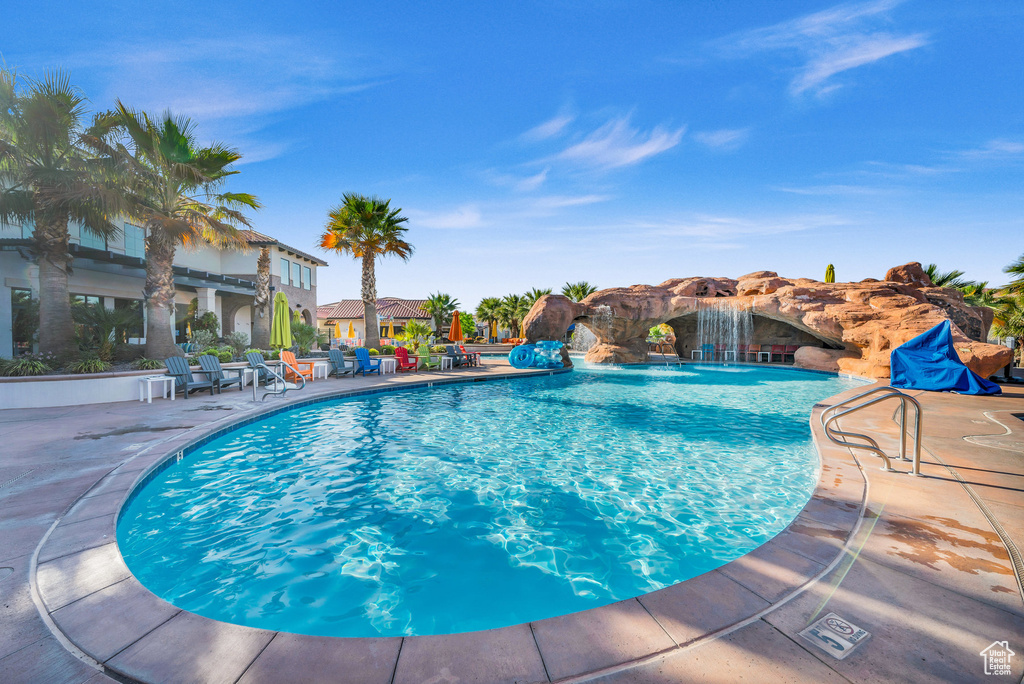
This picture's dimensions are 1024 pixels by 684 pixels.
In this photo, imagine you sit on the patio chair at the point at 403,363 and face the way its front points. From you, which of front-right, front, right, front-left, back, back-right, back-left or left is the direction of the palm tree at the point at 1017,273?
front-left

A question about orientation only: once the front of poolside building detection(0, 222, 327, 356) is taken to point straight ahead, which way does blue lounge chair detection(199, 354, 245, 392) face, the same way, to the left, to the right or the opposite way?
the same way

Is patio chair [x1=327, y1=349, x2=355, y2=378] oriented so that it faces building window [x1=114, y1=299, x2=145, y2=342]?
no

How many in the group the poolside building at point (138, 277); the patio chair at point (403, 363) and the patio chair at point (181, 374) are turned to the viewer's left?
0

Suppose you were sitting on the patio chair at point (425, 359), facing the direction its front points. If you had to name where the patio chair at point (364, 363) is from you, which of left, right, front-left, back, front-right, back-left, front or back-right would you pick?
right

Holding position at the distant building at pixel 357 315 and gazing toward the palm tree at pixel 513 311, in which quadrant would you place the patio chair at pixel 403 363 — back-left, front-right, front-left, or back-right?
front-right

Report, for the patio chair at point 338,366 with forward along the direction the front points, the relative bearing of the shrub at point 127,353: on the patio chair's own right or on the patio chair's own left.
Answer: on the patio chair's own right

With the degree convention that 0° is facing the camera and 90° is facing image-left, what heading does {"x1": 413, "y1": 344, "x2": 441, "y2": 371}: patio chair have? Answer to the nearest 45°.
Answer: approximately 315°

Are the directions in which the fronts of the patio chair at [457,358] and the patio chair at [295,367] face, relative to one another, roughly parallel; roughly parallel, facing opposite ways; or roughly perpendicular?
roughly parallel

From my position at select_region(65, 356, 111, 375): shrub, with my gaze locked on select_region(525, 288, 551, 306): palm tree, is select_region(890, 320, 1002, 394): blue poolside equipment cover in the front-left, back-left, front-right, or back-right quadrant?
front-right

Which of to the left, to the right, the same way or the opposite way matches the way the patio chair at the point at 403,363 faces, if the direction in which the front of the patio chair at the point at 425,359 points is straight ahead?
the same way

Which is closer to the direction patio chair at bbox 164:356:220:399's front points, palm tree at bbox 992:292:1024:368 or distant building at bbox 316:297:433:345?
the palm tree

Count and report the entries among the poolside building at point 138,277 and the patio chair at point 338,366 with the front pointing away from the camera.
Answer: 0

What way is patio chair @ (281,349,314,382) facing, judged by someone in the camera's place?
facing the viewer and to the right of the viewer

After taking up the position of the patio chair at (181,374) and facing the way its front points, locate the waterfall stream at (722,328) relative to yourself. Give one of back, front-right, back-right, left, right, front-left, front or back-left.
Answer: front-left

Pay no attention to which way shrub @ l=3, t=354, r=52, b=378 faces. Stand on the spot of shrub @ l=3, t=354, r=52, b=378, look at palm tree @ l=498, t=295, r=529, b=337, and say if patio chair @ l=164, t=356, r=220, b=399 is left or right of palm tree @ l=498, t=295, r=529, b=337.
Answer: right

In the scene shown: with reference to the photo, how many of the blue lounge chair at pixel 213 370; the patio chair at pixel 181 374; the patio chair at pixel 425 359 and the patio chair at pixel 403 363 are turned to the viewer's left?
0

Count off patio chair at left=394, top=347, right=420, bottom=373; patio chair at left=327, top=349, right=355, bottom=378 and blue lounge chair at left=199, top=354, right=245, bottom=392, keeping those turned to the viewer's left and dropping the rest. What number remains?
0
